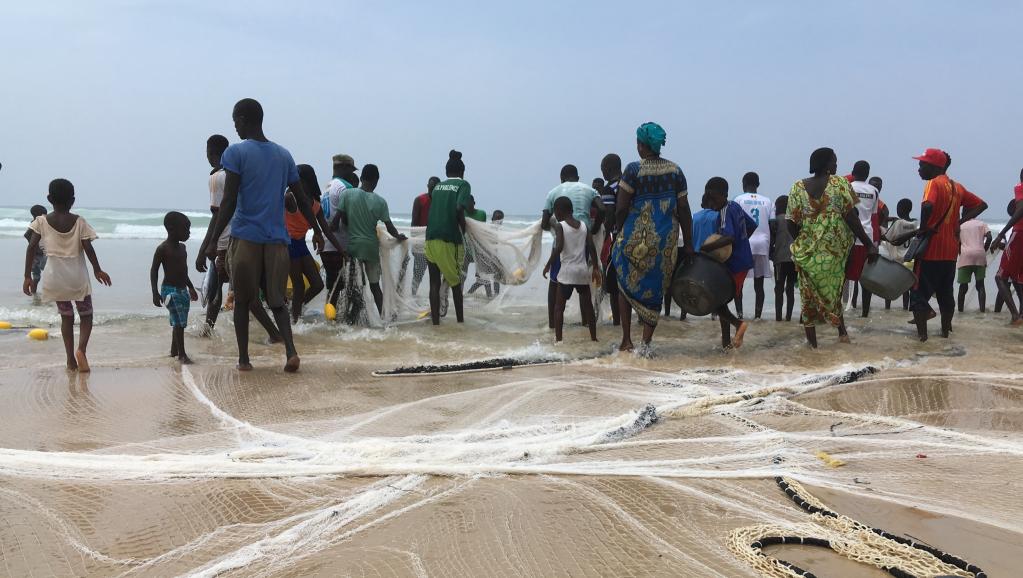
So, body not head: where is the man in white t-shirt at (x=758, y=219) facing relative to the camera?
away from the camera

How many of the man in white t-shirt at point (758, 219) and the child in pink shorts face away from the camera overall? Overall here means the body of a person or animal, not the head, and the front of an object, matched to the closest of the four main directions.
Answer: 2

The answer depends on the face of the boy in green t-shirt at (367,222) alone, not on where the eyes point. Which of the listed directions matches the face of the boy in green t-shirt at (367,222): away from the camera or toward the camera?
away from the camera

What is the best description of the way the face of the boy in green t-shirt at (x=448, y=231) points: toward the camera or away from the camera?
away from the camera

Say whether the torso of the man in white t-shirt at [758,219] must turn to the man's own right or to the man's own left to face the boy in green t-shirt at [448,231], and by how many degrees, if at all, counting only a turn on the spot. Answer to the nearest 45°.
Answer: approximately 135° to the man's own left

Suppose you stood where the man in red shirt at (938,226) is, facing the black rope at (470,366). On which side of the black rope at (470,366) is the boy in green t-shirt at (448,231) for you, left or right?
right

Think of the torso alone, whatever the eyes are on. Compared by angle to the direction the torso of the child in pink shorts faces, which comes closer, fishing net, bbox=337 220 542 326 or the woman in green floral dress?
the fishing net

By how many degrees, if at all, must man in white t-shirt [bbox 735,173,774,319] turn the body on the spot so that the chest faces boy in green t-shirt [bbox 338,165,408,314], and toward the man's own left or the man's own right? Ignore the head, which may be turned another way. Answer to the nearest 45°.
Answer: approximately 135° to the man's own left

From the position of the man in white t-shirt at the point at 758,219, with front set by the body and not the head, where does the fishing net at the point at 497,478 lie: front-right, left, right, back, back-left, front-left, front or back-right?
back

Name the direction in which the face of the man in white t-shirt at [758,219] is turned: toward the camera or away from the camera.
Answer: away from the camera

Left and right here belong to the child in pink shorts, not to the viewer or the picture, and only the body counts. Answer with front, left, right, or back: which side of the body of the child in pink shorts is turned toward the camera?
back
